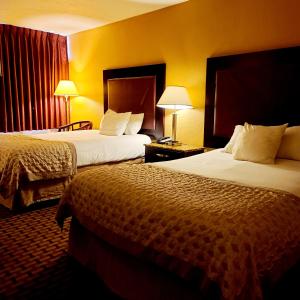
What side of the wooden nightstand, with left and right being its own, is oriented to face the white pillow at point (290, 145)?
left

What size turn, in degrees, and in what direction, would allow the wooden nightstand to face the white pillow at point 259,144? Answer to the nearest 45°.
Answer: approximately 90° to its left

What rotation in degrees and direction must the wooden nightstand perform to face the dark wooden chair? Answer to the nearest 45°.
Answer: approximately 90° to its right

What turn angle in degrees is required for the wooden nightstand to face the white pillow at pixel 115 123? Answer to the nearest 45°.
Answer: approximately 90° to its right

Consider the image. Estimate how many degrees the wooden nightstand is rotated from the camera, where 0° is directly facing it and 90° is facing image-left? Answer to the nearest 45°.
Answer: approximately 45°

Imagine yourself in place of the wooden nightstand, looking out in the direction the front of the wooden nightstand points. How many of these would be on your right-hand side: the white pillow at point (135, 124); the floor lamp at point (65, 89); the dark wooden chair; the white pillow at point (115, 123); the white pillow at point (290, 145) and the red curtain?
5

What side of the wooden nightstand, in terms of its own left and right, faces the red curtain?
right

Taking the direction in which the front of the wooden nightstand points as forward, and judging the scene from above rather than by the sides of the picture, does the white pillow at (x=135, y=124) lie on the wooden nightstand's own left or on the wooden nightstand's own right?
on the wooden nightstand's own right
